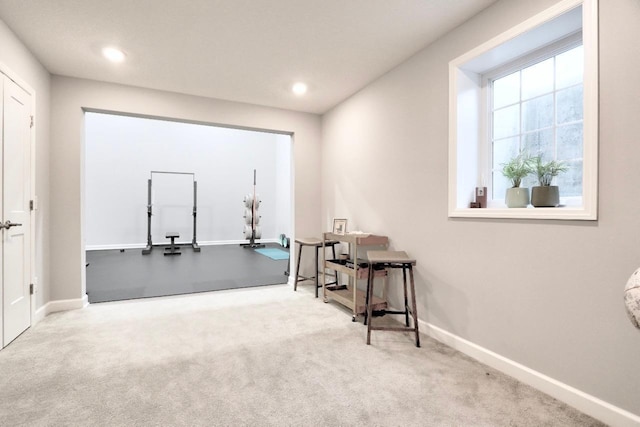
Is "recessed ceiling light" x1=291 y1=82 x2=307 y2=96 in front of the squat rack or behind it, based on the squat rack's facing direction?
in front

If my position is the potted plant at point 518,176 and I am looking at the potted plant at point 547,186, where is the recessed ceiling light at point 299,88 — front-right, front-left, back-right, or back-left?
back-right

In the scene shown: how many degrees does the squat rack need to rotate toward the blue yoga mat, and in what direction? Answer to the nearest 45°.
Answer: approximately 45° to its left

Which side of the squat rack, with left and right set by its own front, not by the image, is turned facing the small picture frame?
front

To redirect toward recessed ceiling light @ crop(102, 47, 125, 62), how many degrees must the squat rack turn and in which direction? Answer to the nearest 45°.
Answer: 0° — it already faces it

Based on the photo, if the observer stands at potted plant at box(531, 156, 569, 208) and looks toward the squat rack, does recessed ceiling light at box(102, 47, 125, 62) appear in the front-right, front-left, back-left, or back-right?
front-left

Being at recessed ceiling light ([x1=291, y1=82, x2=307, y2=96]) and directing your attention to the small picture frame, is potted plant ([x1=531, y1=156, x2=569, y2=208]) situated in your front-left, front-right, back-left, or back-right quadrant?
front-right

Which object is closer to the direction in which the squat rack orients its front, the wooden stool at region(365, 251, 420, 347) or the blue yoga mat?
the wooden stool

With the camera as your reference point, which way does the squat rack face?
facing the viewer

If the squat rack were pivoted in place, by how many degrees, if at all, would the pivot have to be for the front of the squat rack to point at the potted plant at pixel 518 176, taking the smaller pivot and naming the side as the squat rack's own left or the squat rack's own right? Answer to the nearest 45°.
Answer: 0° — it already faces it

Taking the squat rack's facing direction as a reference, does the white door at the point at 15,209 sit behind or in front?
in front
